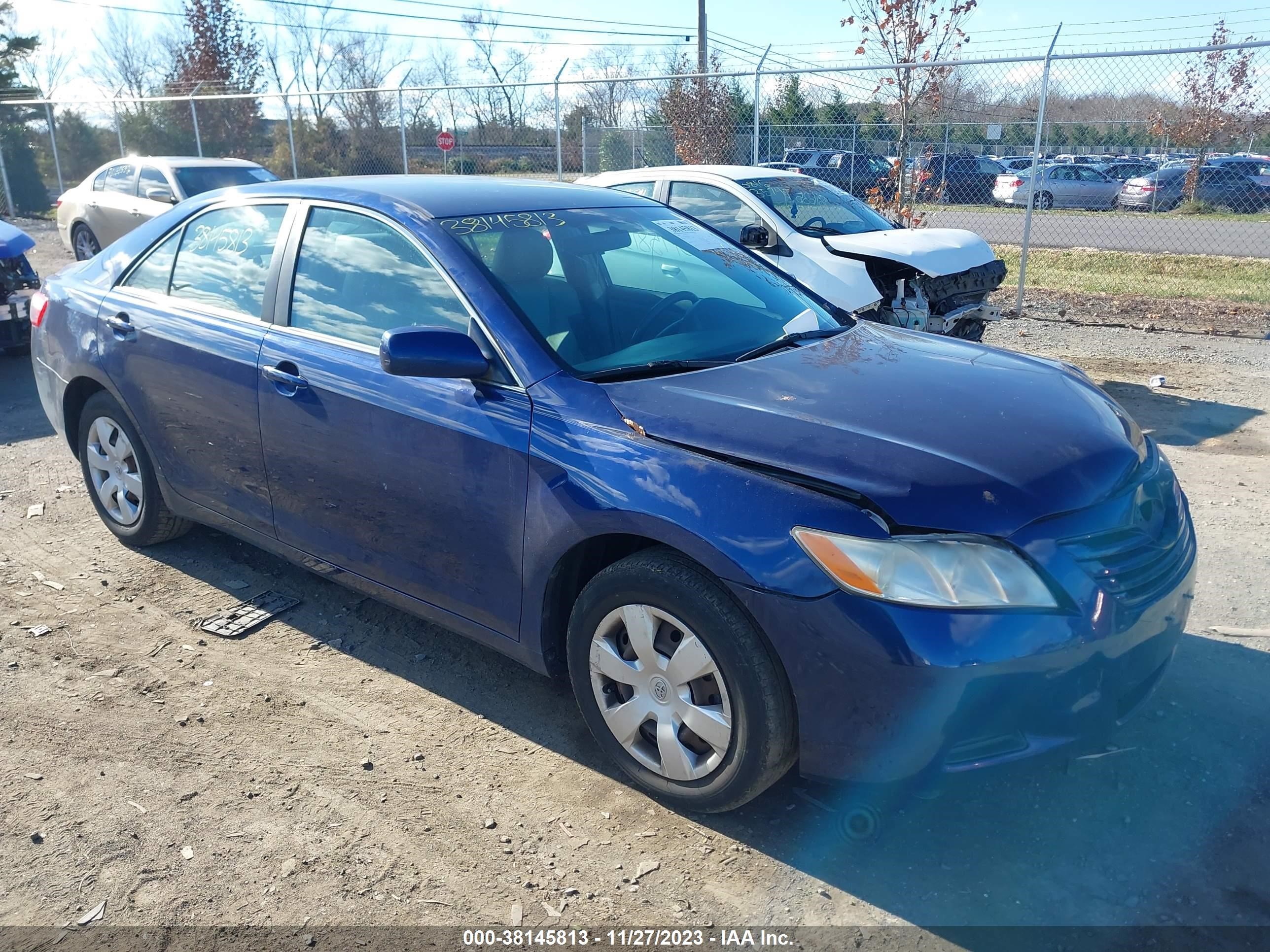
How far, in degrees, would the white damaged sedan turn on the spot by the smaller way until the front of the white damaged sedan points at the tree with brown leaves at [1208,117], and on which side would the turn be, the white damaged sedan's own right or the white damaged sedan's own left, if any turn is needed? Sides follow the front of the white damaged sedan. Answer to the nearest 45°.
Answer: approximately 90° to the white damaged sedan's own left

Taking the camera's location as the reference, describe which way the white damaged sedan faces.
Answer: facing the viewer and to the right of the viewer

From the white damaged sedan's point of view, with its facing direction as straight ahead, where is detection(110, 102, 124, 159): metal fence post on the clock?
The metal fence post is roughly at 6 o'clock from the white damaged sedan.

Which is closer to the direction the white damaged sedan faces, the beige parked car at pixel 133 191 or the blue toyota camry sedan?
the blue toyota camry sedan

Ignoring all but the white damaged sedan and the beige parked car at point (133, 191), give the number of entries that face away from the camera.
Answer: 0

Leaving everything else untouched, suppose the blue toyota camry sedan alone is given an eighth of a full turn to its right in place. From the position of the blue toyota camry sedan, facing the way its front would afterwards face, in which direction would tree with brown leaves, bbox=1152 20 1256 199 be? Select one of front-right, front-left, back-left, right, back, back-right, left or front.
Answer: back-left

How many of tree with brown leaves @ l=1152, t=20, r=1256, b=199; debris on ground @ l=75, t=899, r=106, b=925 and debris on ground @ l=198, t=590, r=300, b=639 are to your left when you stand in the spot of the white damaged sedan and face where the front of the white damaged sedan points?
1

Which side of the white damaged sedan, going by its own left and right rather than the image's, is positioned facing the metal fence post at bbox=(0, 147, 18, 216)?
back

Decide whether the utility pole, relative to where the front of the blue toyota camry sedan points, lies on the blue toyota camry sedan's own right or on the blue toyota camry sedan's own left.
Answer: on the blue toyota camry sedan's own left

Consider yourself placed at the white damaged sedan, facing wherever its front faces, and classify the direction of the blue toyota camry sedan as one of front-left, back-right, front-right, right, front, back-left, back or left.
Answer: front-right
